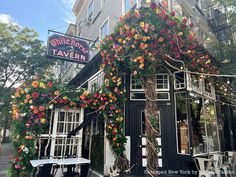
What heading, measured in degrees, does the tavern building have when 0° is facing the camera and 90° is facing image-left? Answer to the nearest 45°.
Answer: approximately 0°

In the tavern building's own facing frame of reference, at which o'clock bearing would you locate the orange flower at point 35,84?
The orange flower is roughly at 2 o'clock from the tavern building.

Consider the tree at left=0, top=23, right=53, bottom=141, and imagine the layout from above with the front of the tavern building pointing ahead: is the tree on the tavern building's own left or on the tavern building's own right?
on the tavern building's own right
